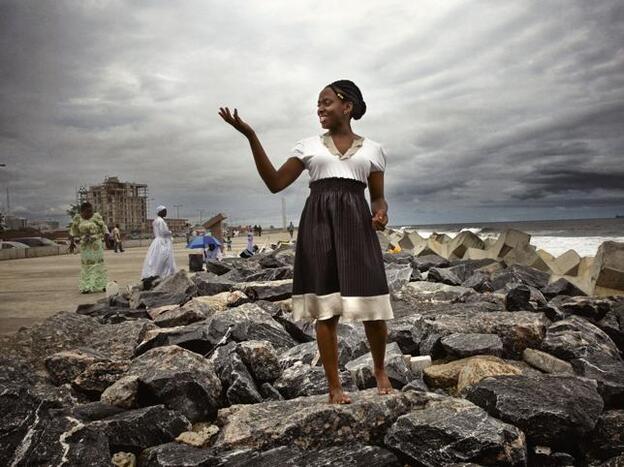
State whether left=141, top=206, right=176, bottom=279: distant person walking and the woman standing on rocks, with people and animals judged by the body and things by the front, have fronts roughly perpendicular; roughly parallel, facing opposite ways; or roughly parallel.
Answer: roughly perpendicular

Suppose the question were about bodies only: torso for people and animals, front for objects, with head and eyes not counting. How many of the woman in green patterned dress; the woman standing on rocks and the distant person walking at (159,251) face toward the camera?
2

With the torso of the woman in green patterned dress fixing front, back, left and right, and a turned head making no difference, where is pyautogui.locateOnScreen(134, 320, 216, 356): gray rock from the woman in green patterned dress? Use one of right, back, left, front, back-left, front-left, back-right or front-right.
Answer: front

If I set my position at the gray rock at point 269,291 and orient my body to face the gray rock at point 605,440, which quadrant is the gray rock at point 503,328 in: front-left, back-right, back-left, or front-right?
front-left

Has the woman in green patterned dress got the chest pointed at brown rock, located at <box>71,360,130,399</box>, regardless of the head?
yes

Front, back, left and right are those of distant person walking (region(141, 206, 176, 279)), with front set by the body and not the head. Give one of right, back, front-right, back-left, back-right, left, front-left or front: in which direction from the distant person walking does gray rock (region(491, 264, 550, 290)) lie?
front-right

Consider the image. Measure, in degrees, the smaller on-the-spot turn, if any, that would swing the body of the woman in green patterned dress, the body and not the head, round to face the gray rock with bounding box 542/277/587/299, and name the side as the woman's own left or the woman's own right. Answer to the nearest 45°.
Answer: approximately 45° to the woman's own left

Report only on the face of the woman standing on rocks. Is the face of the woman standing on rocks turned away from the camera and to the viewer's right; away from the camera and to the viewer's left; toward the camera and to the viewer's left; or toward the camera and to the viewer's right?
toward the camera and to the viewer's left

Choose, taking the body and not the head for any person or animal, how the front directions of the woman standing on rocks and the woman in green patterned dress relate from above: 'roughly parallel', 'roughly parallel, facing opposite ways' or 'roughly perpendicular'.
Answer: roughly parallel

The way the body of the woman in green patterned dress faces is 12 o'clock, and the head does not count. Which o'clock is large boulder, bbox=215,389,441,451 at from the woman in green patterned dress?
The large boulder is roughly at 12 o'clock from the woman in green patterned dress.

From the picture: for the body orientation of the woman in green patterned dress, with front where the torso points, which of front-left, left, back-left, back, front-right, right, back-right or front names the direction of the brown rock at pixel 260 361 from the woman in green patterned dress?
front

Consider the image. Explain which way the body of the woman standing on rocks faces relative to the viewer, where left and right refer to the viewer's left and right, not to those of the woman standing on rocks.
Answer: facing the viewer

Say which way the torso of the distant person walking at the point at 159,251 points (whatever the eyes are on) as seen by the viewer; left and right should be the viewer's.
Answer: facing to the right of the viewer
